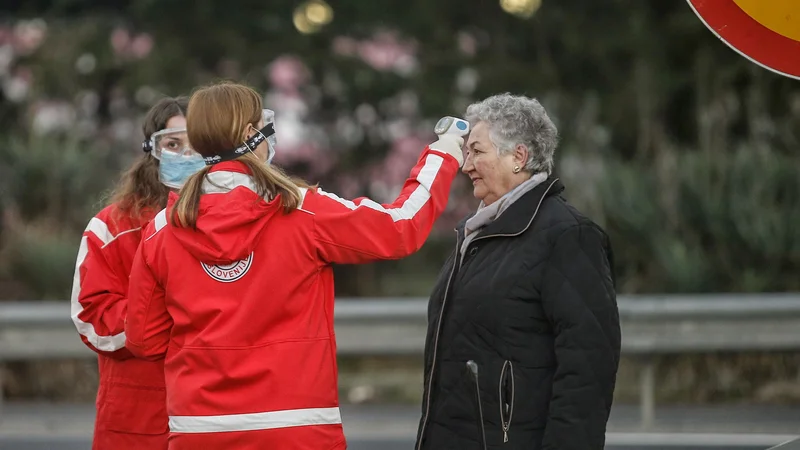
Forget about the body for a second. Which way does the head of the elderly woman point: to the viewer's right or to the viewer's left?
to the viewer's left

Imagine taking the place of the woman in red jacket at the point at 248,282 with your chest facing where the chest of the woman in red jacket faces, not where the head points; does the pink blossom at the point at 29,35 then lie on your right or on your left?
on your left

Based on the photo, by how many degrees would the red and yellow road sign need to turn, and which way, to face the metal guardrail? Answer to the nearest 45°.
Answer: approximately 180°

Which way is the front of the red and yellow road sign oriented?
toward the camera

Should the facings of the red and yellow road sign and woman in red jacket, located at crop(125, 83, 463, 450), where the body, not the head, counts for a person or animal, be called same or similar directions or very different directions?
very different directions

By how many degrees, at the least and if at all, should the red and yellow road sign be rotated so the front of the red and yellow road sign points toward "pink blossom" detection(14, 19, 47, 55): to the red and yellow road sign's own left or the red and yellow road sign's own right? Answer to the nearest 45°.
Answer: approximately 135° to the red and yellow road sign's own right

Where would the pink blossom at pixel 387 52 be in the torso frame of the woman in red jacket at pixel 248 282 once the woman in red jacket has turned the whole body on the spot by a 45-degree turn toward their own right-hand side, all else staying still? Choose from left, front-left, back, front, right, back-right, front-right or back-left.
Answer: left

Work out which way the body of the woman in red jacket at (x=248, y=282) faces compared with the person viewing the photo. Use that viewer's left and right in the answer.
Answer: facing away from the viewer and to the right of the viewer

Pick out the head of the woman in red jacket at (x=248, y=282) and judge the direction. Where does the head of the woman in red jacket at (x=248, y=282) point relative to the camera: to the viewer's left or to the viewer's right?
to the viewer's right

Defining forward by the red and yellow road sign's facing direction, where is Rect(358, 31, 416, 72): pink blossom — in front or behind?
behind

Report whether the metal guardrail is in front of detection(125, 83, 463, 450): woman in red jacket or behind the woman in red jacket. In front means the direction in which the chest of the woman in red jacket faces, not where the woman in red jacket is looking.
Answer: in front
